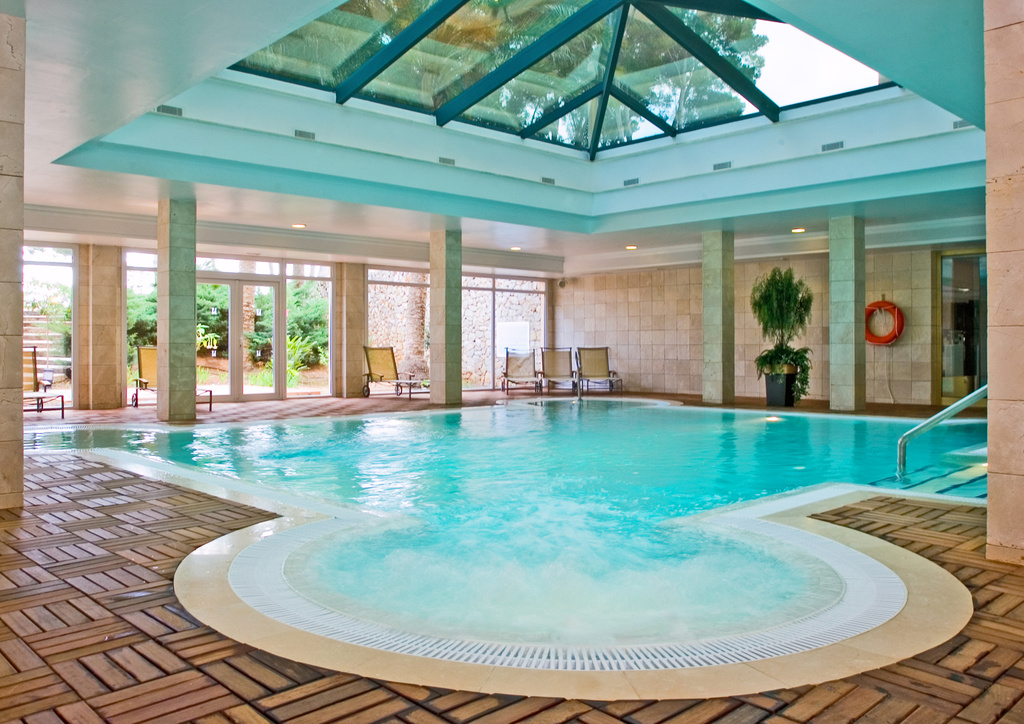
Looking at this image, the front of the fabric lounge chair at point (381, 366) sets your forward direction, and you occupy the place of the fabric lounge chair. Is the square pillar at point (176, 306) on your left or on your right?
on your right

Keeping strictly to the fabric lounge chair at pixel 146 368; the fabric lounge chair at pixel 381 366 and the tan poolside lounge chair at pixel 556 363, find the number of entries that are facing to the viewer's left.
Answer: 0

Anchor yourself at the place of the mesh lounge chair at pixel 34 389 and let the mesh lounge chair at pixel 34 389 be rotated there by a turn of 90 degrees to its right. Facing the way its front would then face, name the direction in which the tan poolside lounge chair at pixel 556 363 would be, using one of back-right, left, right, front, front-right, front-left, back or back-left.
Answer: back-left

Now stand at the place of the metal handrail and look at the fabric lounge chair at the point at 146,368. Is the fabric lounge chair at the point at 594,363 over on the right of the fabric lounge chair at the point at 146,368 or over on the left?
right

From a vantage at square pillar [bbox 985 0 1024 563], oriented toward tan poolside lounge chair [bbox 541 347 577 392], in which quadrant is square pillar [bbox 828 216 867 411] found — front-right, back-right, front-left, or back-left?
front-right

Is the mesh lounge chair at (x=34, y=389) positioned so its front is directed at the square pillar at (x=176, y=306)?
yes

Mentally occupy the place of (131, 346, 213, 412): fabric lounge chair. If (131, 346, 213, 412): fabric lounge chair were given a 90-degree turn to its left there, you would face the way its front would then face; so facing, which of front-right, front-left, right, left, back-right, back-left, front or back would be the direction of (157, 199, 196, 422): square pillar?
back-right

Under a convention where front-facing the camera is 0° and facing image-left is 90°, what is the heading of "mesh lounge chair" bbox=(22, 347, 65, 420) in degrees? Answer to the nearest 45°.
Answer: approximately 315°

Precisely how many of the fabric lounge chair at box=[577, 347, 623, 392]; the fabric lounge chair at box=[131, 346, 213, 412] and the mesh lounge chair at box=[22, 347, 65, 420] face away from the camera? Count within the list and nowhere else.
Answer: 0

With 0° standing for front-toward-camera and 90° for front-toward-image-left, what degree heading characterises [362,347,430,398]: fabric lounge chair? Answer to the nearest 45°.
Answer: approximately 315°

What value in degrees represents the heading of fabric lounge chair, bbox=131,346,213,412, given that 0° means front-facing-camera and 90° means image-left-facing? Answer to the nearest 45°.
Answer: approximately 315°

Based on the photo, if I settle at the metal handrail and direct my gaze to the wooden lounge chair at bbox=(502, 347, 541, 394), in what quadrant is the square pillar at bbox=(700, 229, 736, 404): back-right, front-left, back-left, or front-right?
front-right
